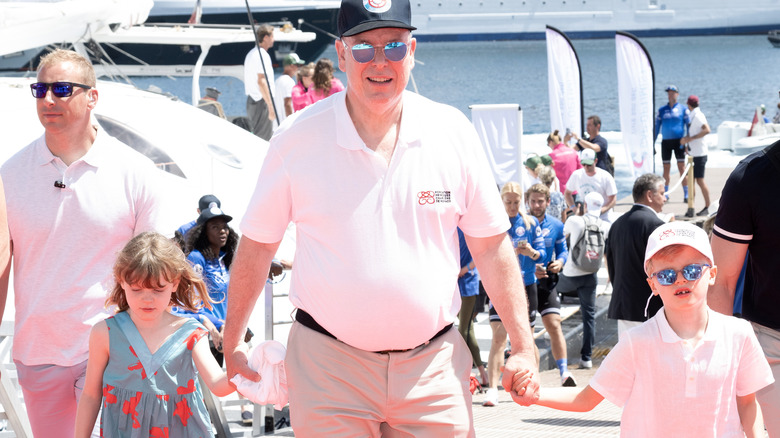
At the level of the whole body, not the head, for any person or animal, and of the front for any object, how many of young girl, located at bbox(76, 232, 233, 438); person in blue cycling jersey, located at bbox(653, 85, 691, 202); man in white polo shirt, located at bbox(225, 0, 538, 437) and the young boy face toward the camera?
4

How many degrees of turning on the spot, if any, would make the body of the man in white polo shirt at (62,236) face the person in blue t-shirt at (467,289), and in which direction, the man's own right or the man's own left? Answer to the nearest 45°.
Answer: approximately 180°

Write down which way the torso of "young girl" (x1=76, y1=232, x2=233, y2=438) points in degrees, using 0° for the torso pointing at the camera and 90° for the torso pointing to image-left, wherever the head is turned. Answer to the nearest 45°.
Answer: approximately 0°

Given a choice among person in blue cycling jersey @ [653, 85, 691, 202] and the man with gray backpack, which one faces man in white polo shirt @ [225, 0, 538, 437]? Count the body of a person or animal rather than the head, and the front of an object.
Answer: the person in blue cycling jersey

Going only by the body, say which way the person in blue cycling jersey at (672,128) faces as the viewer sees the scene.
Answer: toward the camera

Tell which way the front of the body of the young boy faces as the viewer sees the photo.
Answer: toward the camera

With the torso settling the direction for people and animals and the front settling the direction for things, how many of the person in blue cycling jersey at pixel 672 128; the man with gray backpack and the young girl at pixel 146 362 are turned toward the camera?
2

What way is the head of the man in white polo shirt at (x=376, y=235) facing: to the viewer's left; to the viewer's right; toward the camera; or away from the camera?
toward the camera

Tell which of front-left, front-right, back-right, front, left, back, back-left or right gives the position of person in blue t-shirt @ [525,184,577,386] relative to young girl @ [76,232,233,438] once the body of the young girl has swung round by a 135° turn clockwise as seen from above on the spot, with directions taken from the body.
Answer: right

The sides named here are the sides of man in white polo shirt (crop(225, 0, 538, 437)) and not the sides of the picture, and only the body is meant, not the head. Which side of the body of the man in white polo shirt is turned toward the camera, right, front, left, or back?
front

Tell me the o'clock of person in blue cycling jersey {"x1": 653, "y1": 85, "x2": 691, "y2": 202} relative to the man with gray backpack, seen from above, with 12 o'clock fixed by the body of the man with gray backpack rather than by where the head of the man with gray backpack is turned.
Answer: The person in blue cycling jersey is roughly at 2 o'clock from the man with gray backpack.

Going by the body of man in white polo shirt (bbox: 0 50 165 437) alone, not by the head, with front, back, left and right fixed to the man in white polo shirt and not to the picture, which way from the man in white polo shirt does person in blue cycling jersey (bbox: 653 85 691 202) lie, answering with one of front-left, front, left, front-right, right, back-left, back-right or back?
back

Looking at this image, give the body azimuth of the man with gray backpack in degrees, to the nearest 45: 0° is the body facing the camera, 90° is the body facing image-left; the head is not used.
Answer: approximately 135°
